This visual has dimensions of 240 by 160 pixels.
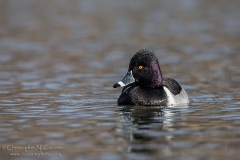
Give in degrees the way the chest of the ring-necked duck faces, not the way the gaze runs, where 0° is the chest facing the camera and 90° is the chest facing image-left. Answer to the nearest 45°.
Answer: approximately 45°
